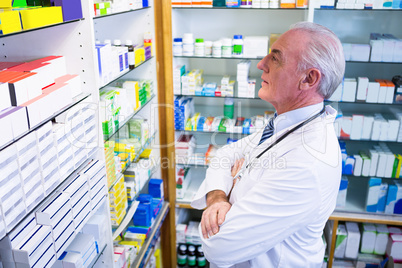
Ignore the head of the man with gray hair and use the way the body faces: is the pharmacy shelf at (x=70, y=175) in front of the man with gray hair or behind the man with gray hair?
in front

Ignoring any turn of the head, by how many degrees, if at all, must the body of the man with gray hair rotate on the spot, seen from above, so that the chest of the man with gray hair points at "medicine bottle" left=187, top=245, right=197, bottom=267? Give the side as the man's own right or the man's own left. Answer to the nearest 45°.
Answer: approximately 45° to the man's own right

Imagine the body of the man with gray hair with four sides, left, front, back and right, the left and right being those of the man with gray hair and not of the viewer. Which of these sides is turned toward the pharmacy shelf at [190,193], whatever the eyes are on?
right

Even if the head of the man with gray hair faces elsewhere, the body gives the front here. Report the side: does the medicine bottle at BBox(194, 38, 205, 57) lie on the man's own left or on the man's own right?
on the man's own right

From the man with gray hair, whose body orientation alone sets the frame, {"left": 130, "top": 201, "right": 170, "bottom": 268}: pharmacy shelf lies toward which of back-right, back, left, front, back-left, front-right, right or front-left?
front-right

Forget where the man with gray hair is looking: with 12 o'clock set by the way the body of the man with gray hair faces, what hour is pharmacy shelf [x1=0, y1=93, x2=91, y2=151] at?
The pharmacy shelf is roughly at 12 o'clock from the man with gray hair.

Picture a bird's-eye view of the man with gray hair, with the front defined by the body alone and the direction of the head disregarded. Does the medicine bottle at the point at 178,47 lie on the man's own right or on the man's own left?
on the man's own right

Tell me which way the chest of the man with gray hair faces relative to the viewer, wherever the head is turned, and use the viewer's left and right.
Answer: facing to the left of the viewer

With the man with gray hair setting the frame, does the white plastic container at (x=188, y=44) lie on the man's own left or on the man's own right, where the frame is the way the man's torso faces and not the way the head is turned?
on the man's own right

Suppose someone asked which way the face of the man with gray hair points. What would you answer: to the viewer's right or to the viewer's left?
to the viewer's left

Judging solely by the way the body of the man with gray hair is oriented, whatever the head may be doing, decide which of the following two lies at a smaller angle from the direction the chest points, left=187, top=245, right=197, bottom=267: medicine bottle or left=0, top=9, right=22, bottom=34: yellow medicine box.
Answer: the yellow medicine box
